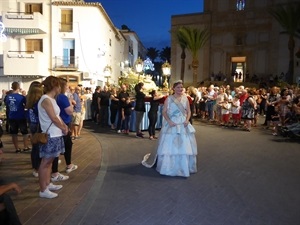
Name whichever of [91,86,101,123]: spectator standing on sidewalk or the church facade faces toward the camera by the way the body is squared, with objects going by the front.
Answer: the church facade

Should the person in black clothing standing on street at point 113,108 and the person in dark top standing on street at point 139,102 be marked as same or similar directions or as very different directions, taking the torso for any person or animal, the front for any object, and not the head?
same or similar directions

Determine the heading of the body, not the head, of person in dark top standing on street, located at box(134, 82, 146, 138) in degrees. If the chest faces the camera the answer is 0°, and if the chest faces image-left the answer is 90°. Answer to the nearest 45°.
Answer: approximately 270°

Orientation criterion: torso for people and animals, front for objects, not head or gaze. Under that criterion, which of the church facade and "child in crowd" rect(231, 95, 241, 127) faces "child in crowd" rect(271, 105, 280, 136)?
the church facade

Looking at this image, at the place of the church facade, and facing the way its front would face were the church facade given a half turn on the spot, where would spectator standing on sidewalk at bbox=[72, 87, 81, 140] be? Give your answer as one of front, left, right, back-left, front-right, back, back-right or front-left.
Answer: back

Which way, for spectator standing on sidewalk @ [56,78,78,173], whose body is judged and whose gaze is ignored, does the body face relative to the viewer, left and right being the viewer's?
facing to the right of the viewer

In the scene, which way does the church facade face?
toward the camera
